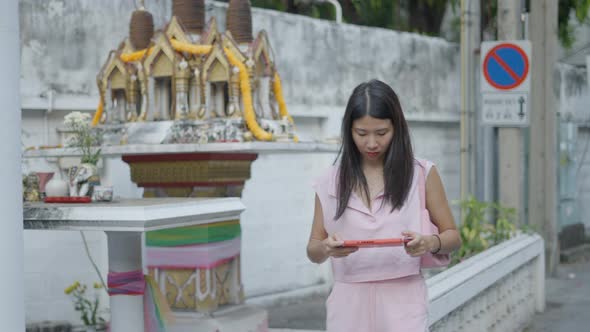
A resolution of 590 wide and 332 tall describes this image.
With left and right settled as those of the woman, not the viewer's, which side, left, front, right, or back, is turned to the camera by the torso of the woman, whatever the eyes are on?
front

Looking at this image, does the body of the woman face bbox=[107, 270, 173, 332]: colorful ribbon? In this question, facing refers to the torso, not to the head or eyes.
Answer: no

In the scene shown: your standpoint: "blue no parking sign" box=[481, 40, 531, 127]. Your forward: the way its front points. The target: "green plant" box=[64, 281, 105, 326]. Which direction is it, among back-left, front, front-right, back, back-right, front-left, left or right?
front-right

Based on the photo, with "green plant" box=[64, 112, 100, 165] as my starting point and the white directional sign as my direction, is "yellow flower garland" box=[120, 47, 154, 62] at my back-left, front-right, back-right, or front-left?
front-left

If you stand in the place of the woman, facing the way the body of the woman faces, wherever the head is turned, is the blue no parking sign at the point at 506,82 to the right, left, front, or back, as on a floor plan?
back

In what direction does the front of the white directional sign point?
toward the camera

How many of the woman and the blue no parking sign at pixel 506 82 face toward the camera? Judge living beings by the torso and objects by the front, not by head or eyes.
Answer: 2

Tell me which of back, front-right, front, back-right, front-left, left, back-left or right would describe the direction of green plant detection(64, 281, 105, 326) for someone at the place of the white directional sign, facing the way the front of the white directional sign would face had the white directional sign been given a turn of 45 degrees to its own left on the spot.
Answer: right

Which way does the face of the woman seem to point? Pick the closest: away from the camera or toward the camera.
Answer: toward the camera

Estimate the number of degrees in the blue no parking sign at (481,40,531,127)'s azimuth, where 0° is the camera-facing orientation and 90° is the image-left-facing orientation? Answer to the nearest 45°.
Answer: approximately 0°

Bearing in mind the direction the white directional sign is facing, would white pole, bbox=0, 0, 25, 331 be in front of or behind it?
in front

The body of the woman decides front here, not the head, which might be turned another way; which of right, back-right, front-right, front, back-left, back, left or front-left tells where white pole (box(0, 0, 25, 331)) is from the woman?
right

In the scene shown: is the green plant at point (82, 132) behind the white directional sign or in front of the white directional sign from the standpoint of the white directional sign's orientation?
in front

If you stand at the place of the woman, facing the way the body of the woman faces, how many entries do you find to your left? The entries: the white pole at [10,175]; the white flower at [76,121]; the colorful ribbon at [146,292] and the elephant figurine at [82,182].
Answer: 0
